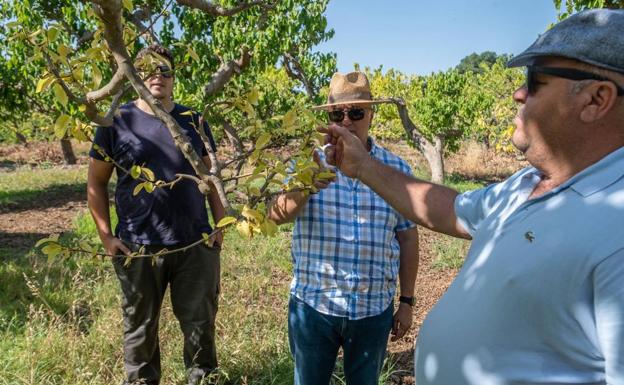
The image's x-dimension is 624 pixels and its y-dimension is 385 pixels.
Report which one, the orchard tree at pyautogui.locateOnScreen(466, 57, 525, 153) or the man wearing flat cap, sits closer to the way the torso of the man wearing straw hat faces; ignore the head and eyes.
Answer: the man wearing flat cap

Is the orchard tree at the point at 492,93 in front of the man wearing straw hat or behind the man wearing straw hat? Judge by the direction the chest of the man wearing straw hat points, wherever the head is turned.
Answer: behind

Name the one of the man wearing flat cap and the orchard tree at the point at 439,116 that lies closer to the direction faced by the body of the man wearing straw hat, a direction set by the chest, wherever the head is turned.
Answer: the man wearing flat cap

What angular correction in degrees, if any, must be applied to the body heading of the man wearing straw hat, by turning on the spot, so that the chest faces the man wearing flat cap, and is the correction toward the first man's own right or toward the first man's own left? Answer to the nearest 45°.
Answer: approximately 45° to the first man's own left

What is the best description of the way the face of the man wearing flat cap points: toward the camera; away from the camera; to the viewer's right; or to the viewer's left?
to the viewer's left

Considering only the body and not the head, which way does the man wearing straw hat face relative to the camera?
toward the camera

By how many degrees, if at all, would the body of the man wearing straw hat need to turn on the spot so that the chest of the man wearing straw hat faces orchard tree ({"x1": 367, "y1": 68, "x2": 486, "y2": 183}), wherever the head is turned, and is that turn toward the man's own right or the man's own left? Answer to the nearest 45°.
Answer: approximately 180°

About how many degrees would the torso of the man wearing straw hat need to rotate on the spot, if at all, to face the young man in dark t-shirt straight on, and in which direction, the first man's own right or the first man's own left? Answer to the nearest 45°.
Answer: approximately 135° to the first man's own right

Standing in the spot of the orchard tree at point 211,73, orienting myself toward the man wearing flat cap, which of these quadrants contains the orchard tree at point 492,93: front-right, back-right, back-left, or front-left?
back-left

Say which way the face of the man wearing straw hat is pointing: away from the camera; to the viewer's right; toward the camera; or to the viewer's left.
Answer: toward the camera
